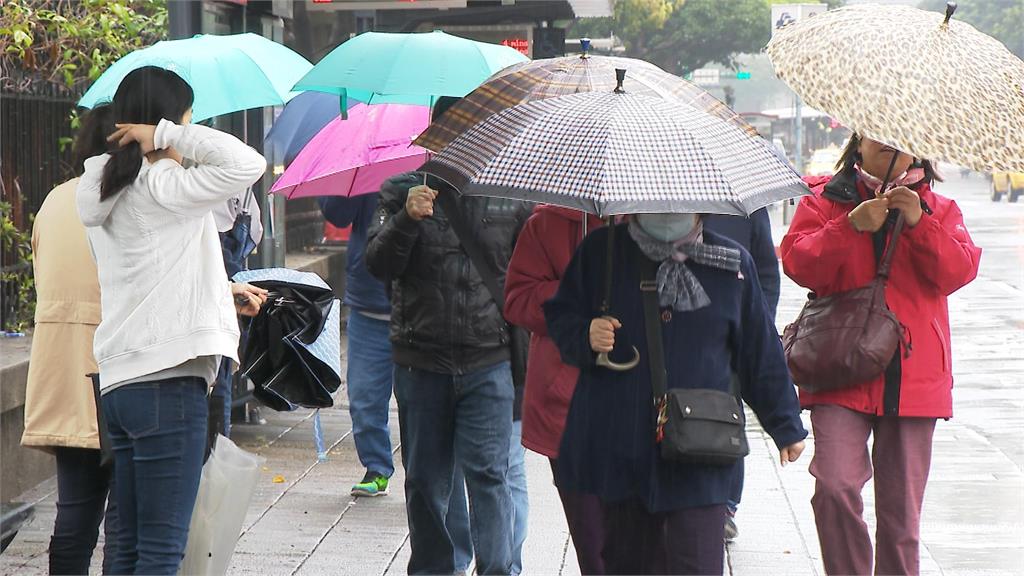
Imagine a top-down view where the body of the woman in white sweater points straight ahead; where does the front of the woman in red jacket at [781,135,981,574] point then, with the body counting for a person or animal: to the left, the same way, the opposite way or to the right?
the opposite way

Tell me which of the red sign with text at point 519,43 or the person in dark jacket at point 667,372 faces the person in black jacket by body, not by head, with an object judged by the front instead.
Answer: the red sign with text

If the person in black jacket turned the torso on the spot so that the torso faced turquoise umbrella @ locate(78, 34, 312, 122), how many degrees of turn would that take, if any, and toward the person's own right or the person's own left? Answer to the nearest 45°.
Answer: approximately 135° to the person's own right

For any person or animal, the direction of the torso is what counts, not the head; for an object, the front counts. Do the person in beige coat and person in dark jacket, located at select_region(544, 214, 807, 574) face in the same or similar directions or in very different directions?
very different directions

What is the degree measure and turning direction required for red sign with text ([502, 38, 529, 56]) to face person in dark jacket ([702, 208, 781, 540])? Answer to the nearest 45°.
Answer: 0° — it already faces them

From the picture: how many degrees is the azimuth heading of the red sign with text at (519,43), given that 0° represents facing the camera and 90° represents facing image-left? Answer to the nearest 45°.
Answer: approximately 0°

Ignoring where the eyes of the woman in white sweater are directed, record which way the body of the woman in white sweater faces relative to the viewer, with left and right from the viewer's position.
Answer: facing away from the viewer and to the right of the viewer

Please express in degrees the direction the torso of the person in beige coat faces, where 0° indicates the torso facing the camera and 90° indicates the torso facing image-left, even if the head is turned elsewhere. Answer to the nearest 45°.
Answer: approximately 225°

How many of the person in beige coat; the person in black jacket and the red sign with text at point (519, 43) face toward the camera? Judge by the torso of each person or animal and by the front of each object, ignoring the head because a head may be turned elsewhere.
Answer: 2
